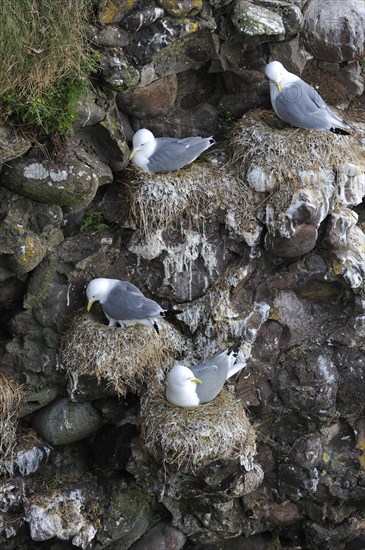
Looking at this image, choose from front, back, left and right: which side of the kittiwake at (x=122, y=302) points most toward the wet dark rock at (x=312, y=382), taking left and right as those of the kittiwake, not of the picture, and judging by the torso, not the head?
back

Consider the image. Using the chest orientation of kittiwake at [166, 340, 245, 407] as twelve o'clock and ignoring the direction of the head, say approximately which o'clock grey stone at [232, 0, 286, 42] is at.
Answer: The grey stone is roughly at 5 o'clock from the kittiwake.

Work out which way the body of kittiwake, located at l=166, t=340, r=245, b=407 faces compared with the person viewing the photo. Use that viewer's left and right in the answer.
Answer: facing the viewer and to the left of the viewer

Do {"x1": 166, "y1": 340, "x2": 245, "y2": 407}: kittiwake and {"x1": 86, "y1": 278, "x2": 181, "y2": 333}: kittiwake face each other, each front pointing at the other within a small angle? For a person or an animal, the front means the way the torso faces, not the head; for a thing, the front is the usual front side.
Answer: no

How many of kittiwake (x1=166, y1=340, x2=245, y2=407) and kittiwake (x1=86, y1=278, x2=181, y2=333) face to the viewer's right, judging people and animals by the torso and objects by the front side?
0

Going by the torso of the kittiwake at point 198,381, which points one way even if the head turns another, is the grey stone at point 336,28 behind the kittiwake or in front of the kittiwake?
behind

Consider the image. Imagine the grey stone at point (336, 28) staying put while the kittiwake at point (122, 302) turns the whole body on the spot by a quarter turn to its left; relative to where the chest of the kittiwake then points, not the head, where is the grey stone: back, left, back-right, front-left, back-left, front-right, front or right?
back-left

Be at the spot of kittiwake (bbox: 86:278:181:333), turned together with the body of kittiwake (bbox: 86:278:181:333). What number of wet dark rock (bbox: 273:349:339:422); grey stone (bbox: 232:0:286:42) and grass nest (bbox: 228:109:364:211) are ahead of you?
0

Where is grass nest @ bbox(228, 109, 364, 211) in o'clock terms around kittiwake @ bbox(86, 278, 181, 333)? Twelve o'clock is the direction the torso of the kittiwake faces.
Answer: The grass nest is roughly at 5 o'clock from the kittiwake.

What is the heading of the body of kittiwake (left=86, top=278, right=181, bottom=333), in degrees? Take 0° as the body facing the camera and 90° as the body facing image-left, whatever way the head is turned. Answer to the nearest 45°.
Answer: approximately 90°

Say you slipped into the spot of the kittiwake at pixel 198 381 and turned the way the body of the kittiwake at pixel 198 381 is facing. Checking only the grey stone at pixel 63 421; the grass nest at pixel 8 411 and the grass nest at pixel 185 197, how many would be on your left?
0
